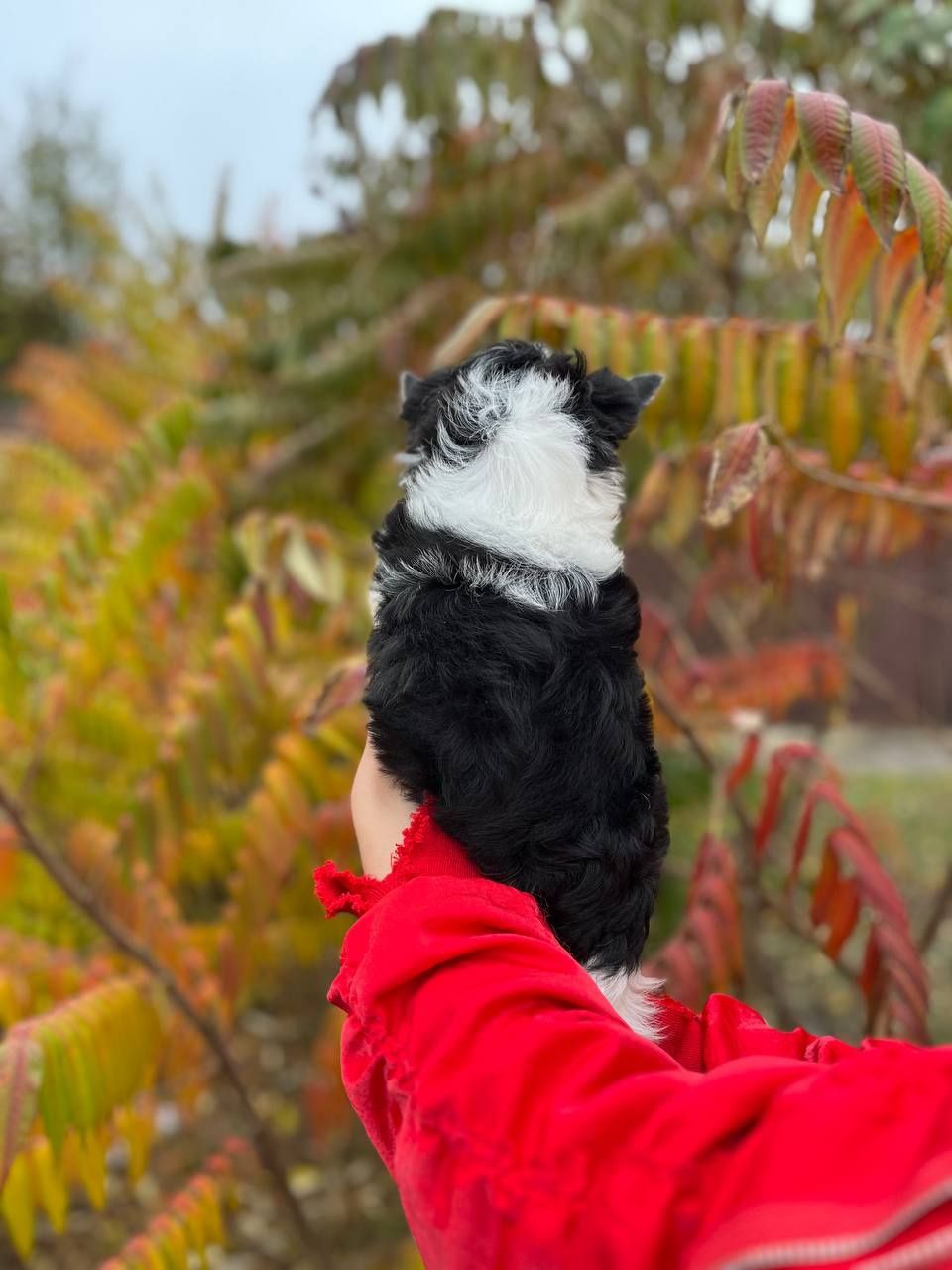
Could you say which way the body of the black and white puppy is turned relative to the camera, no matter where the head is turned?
away from the camera

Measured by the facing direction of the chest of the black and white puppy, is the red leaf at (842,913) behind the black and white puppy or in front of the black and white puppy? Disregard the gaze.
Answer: in front

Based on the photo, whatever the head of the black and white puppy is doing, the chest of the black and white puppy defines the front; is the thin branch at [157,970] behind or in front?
in front
